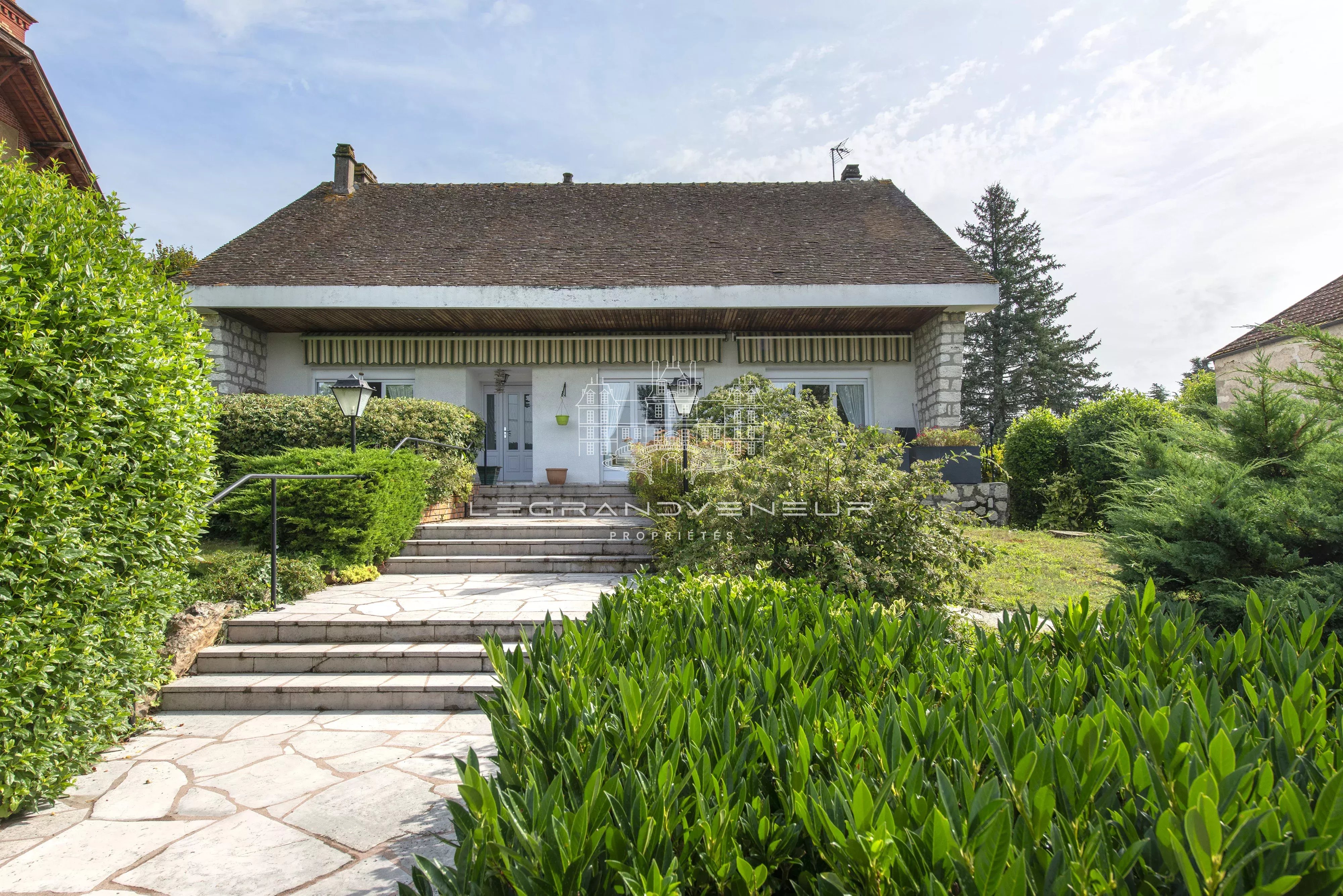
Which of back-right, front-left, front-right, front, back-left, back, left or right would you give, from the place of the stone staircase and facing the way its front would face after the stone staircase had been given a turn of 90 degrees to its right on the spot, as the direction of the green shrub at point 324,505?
right

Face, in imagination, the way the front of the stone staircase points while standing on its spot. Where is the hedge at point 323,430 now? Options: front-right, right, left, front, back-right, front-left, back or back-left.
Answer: back

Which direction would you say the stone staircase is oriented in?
toward the camera

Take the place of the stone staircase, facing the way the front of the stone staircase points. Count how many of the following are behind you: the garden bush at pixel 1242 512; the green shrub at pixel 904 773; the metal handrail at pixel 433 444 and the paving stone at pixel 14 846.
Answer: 1

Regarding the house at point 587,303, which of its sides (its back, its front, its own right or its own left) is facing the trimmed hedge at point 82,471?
front

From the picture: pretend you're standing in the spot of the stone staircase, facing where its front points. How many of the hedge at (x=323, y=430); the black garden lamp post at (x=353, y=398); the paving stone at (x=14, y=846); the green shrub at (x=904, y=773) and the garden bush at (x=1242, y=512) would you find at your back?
2

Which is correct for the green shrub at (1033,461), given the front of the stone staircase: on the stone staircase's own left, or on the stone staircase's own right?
on the stone staircase's own left

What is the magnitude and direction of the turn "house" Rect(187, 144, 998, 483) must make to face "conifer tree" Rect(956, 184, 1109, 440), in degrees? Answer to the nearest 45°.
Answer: approximately 135° to its left

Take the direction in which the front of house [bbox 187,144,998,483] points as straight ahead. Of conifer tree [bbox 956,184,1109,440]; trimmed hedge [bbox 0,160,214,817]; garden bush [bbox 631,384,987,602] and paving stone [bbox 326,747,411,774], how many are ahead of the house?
3

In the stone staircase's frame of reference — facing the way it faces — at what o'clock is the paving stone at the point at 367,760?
The paving stone is roughly at 12 o'clock from the stone staircase.

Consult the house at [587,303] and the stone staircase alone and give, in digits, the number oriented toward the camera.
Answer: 2

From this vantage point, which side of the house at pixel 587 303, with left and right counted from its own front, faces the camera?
front

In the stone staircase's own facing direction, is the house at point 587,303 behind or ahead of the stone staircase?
behind
